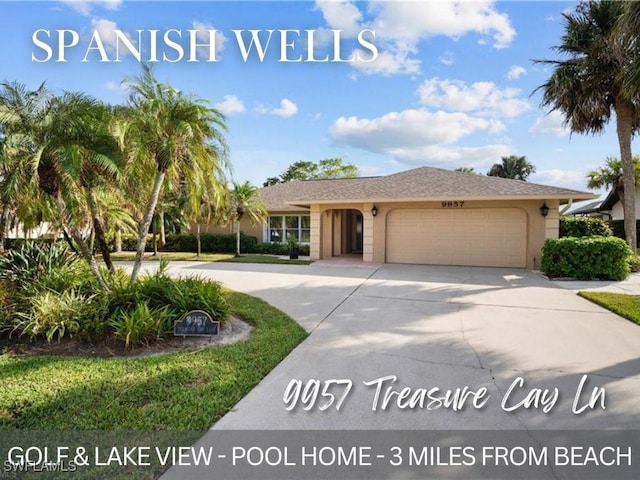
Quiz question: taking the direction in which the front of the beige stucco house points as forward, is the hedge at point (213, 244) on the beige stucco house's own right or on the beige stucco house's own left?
on the beige stucco house's own right

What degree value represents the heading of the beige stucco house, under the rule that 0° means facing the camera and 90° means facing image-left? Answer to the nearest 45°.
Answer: approximately 0°

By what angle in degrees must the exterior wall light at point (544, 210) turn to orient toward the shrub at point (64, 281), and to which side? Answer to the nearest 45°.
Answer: approximately 45° to its right

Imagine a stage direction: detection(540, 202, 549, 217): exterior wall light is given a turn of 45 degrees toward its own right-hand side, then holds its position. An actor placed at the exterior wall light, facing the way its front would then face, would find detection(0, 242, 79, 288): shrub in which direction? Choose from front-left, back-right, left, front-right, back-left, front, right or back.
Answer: front

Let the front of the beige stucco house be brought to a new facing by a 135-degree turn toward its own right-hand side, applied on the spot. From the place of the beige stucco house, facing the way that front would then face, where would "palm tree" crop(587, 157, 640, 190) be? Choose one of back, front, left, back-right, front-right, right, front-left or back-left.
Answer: right

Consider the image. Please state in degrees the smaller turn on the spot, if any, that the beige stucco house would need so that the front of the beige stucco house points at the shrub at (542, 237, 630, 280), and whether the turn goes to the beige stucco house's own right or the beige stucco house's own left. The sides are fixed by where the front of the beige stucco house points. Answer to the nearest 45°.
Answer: approximately 45° to the beige stucco house's own left

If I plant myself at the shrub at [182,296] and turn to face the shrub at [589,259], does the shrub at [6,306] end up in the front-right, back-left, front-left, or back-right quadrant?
back-left

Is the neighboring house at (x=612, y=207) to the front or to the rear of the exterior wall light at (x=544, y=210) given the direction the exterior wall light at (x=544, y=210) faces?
to the rear

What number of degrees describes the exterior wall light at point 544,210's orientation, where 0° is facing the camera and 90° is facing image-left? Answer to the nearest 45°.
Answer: approximately 0°
